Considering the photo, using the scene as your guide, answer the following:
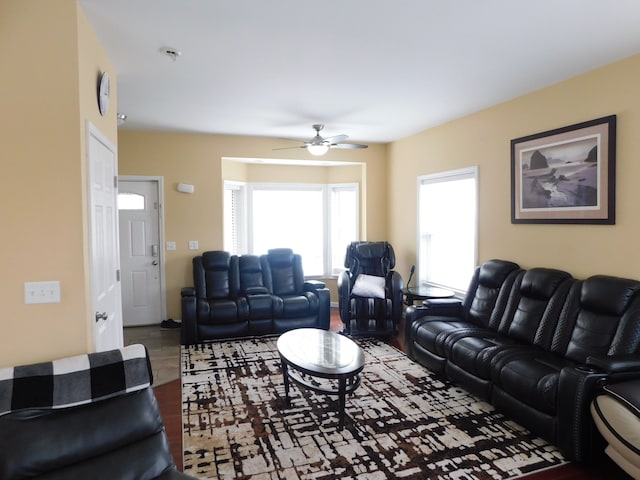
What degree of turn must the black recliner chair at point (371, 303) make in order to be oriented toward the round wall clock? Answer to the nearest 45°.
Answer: approximately 45° to its right

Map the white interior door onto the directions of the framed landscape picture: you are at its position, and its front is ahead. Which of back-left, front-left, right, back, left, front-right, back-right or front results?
front

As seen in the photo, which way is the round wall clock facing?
to the viewer's right

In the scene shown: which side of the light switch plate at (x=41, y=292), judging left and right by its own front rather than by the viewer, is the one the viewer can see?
front

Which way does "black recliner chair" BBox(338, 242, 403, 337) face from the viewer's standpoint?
toward the camera

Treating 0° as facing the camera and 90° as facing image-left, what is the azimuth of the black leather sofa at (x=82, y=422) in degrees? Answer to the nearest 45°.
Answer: approximately 315°

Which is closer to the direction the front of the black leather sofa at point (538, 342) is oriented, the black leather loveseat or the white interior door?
the white interior door

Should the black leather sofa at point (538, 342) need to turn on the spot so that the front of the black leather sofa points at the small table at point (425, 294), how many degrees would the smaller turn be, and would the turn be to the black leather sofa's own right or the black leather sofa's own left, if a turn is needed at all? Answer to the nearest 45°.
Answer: approximately 90° to the black leather sofa's own right

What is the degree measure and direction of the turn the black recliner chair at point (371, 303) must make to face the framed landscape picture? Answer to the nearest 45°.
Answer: approximately 45° to its left

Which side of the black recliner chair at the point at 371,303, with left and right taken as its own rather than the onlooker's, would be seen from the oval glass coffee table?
front

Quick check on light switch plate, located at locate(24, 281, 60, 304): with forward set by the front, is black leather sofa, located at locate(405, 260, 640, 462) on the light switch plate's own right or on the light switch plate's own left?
on the light switch plate's own left

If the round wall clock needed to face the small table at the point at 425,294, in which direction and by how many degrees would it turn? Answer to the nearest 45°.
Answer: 0° — it already faces it

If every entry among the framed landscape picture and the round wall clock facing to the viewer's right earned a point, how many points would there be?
1

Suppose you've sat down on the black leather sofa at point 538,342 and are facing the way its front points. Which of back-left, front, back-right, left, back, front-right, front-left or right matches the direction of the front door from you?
front-right

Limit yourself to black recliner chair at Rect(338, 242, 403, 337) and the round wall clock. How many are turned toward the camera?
1

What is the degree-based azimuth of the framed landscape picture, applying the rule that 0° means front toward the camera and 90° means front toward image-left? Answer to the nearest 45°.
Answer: approximately 45°

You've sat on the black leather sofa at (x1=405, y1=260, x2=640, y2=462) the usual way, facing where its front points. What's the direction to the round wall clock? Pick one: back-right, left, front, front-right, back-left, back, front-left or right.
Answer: front
